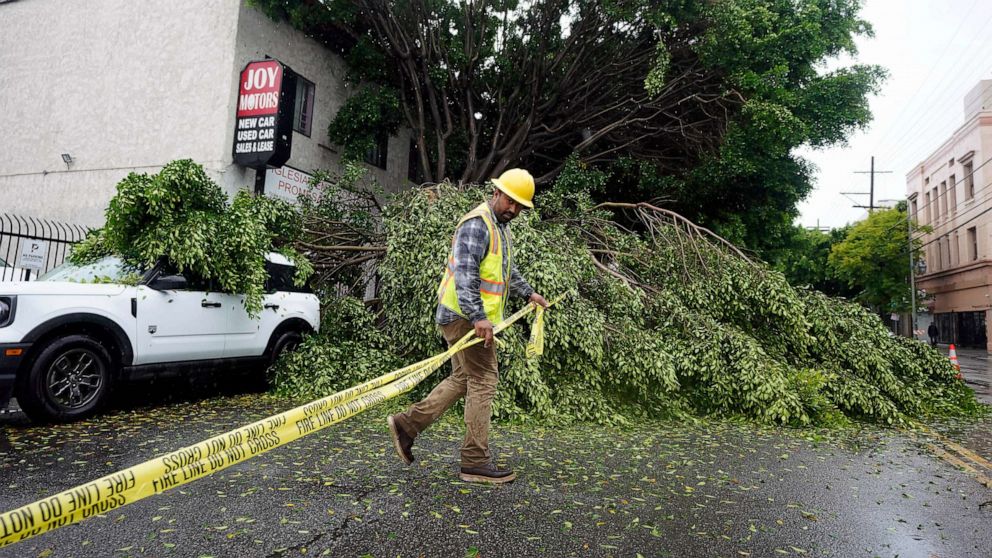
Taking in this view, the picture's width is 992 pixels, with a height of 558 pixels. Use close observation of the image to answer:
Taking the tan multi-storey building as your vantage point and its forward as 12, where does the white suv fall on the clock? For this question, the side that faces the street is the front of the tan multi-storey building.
The white suv is roughly at 11 o'clock from the tan multi-storey building.

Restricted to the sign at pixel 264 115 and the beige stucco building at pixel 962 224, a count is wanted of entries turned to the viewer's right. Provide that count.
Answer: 0

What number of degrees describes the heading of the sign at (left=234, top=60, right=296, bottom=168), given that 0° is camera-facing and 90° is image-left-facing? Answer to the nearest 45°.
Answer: approximately 45°
